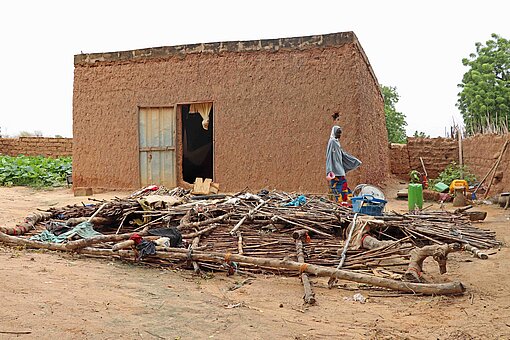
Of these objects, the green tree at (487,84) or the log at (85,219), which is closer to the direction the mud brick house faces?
the log

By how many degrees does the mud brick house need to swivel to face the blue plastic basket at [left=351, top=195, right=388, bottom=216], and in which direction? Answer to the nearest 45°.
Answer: approximately 45° to its left

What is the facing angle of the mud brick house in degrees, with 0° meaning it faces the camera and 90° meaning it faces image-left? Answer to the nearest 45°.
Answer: approximately 0°

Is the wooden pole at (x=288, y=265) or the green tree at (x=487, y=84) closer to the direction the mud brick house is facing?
the wooden pole

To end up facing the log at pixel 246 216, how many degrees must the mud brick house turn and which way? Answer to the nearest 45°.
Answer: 0° — it already faces it

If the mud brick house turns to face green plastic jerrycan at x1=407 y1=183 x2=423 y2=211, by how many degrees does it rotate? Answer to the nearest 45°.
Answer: approximately 45° to its left

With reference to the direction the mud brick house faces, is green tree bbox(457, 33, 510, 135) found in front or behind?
behind

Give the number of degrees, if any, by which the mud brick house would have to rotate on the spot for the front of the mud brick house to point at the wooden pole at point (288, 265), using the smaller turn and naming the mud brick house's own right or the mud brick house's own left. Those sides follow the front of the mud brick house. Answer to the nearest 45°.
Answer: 0° — it already faces it

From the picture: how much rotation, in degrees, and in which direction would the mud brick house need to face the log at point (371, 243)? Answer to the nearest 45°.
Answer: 0° — it already faces it

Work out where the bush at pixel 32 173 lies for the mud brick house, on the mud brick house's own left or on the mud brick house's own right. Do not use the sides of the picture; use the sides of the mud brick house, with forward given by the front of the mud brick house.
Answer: on the mud brick house's own right

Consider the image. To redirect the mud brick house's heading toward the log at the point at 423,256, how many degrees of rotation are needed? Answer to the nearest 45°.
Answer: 0° — it already faces it

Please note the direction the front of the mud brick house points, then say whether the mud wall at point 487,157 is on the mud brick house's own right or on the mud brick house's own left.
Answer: on the mud brick house's own left
